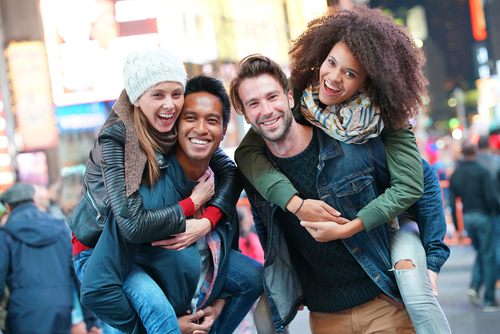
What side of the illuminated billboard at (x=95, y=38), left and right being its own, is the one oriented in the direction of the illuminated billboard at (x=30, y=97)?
right

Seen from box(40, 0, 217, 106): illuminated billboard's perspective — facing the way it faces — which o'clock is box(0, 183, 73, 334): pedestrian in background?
The pedestrian in background is roughly at 12 o'clock from the illuminated billboard.

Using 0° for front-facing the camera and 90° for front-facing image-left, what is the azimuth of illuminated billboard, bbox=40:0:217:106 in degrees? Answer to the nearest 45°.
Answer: approximately 0°

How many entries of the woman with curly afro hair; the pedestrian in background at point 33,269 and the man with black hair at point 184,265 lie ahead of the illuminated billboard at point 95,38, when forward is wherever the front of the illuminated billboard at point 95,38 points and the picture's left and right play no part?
3

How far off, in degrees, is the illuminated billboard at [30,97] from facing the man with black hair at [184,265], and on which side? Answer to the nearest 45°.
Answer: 0° — it already faces them

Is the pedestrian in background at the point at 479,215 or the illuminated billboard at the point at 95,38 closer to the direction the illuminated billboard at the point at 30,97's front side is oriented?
the pedestrian in background
